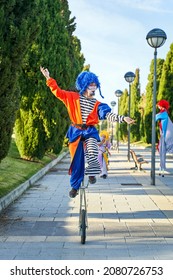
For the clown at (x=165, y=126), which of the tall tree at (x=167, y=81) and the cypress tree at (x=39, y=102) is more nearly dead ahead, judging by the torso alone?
the cypress tree

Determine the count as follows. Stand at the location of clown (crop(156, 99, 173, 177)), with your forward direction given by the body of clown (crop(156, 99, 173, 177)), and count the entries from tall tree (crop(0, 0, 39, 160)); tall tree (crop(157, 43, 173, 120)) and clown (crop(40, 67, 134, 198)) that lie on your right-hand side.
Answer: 1

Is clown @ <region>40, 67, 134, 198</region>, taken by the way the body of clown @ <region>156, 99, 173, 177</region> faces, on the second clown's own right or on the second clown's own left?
on the second clown's own left

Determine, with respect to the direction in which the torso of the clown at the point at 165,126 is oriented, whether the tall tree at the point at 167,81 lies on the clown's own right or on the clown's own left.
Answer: on the clown's own right

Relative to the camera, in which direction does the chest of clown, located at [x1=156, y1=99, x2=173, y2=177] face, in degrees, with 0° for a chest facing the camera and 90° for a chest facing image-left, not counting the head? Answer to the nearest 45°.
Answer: approximately 90°
